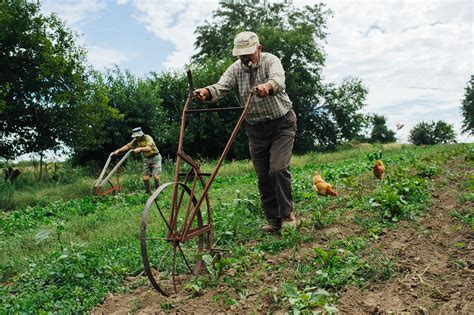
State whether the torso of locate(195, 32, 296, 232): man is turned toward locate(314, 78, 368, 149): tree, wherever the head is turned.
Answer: no

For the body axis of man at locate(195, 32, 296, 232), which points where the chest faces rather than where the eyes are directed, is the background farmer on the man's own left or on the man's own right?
on the man's own right

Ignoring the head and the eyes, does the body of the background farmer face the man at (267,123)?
no

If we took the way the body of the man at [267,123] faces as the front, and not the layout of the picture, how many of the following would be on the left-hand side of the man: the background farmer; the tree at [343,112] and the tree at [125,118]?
0

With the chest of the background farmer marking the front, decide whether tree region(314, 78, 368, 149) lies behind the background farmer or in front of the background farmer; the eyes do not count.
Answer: behind

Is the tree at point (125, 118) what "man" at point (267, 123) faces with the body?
no

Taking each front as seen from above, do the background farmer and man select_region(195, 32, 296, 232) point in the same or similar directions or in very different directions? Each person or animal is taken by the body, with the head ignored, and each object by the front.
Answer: same or similar directions

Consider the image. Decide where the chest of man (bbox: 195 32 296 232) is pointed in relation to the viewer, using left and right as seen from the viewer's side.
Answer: facing the viewer and to the left of the viewer

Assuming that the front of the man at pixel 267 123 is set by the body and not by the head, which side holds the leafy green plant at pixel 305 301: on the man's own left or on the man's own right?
on the man's own left

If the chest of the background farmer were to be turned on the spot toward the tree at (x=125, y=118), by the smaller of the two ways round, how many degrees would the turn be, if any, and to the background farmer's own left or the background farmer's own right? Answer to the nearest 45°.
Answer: approximately 135° to the background farmer's own right

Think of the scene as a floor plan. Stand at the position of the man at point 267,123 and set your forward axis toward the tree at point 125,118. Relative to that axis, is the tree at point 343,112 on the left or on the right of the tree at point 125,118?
right

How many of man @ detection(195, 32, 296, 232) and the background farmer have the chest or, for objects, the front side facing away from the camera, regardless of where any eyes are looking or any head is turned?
0
